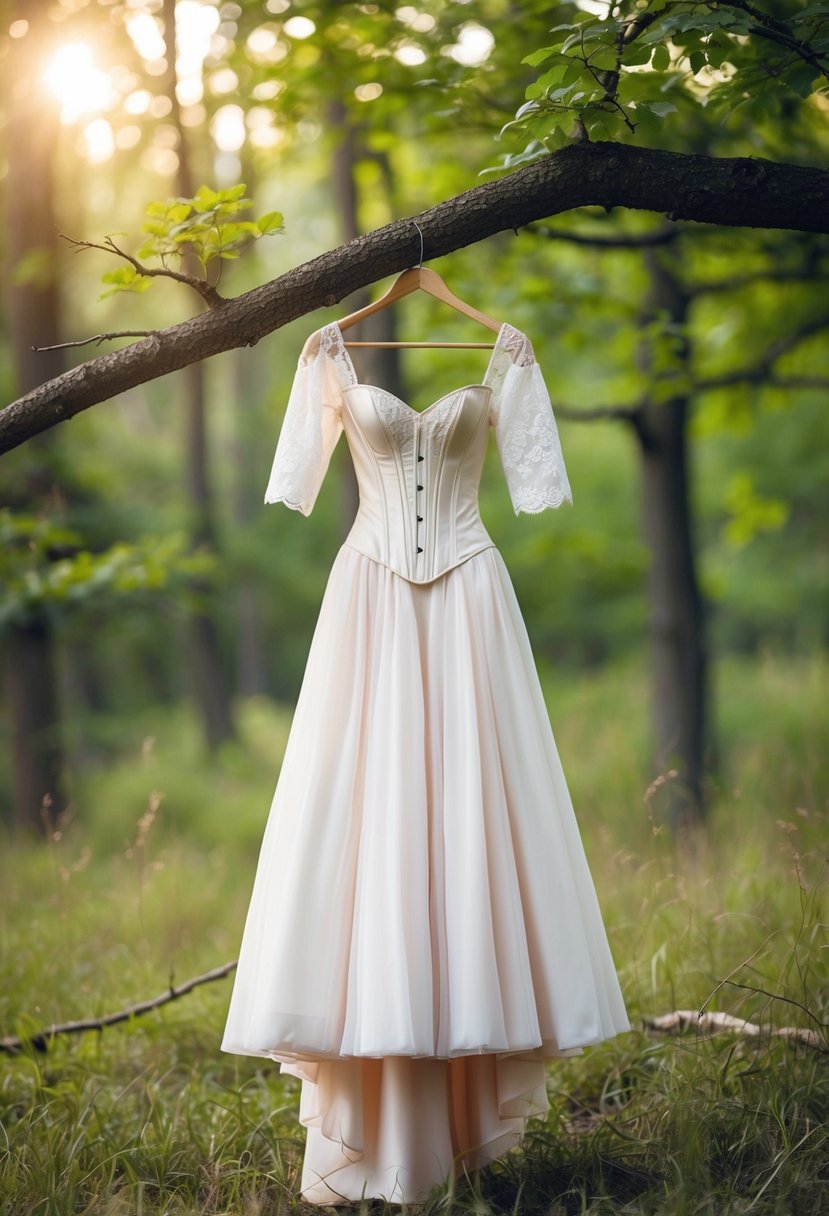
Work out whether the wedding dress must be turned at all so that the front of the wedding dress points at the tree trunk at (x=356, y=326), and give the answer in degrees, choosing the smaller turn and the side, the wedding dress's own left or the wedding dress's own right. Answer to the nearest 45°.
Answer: approximately 180°

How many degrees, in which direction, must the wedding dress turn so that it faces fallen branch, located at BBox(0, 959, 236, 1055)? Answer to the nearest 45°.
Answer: approximately 135° to its right

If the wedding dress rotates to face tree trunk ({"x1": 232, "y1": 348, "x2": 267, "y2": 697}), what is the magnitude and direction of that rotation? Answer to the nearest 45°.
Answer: approximately 180°

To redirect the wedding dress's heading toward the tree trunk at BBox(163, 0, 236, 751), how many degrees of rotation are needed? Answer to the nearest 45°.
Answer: approximately 180°

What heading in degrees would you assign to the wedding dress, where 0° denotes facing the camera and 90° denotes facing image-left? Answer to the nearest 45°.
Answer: approximately 0°
